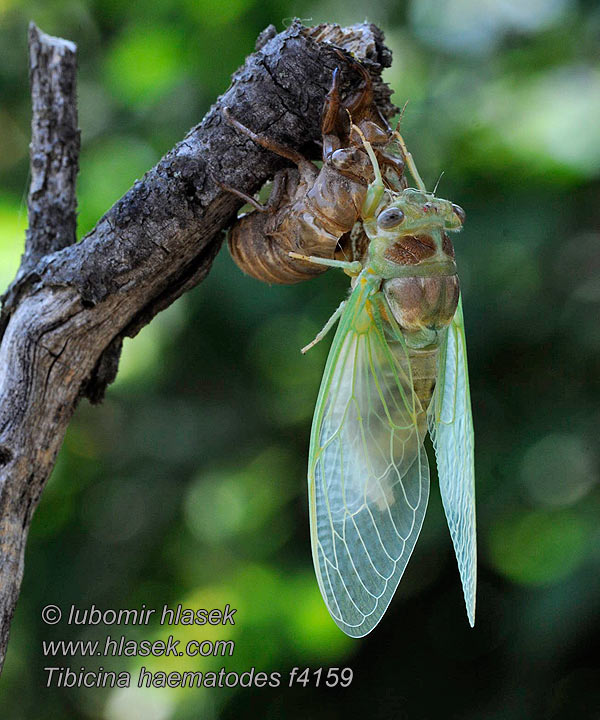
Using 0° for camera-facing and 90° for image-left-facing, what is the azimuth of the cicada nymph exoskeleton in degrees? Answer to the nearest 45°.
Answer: approximately 270°
